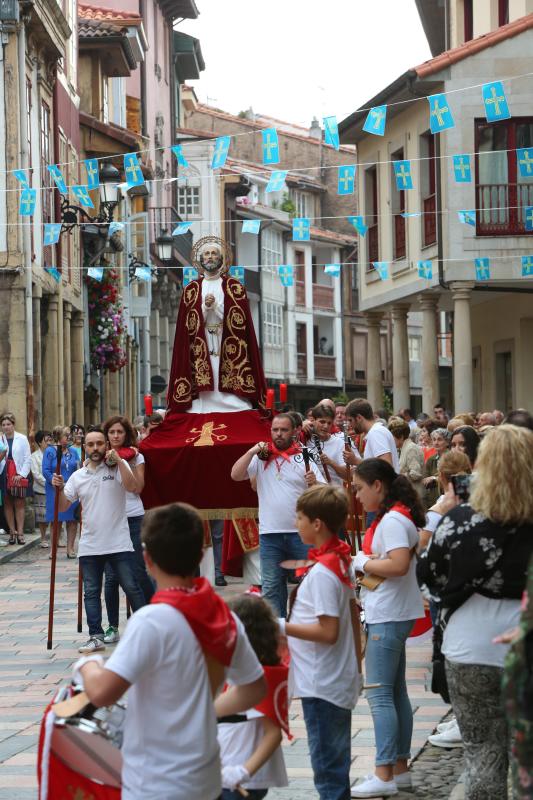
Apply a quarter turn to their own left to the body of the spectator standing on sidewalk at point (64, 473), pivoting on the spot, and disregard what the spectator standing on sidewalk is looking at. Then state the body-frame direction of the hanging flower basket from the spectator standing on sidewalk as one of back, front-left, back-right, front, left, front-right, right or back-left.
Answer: front-left

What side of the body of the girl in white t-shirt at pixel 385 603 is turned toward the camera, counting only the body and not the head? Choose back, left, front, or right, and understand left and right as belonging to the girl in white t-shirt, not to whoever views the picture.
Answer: left

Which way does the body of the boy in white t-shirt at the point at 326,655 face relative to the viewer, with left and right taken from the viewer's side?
facing to the left of the viewer

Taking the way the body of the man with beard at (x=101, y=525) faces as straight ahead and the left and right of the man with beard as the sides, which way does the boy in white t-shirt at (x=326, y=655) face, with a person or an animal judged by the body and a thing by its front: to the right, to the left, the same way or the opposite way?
to the right

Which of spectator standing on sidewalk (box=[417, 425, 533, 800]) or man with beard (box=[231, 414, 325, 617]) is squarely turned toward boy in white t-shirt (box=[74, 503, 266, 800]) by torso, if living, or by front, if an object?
the man with beard

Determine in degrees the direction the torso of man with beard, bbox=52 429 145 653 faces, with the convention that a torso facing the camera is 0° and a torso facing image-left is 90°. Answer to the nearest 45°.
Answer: approximately 0°
